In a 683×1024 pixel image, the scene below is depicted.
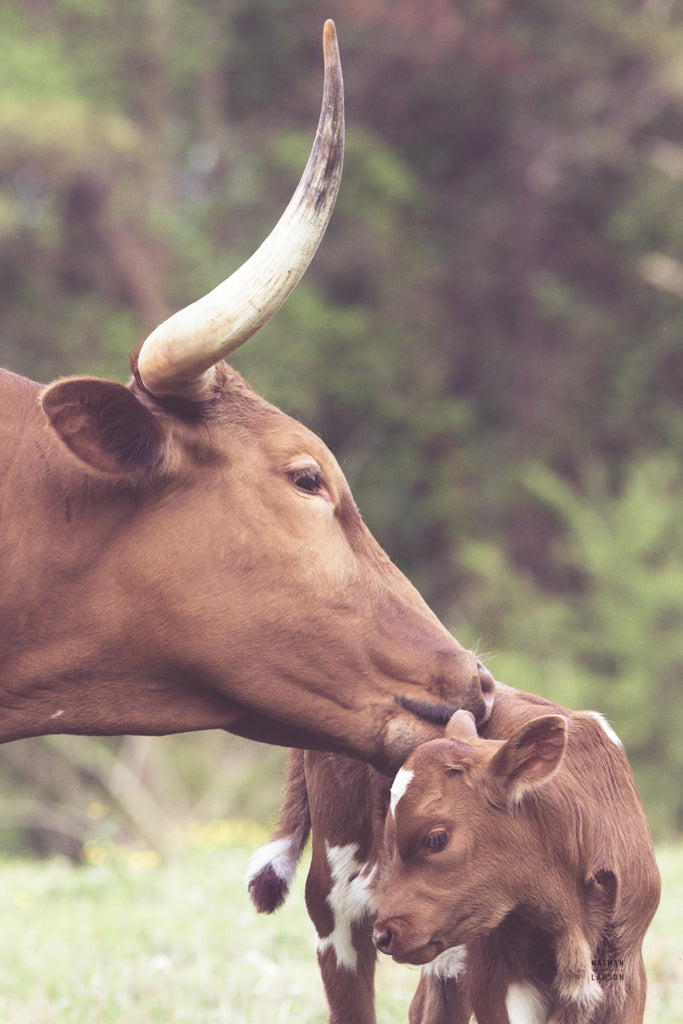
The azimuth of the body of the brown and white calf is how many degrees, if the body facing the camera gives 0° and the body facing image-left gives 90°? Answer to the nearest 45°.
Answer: approximately 315°

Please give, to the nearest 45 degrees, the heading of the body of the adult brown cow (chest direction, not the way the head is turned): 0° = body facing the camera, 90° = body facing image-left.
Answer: approximately 270°
